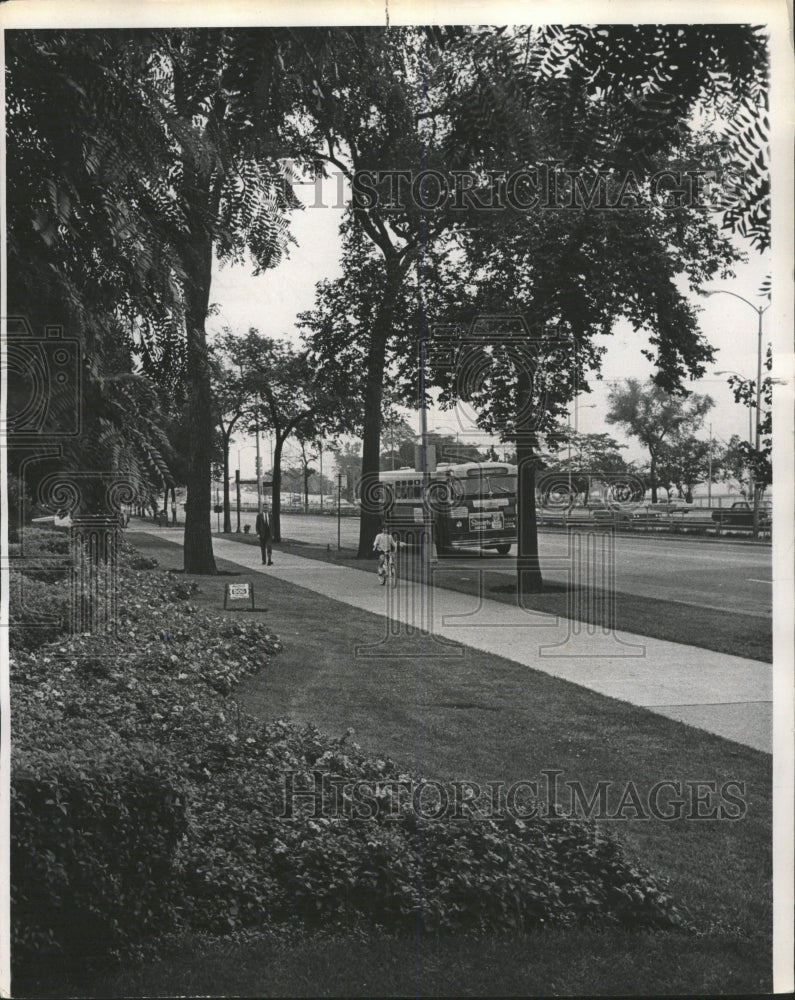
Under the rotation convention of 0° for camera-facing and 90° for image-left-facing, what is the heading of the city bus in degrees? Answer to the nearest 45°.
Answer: approximately 315°

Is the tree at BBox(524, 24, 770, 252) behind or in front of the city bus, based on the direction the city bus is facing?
in front

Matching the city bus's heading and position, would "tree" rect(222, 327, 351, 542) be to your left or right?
on your right

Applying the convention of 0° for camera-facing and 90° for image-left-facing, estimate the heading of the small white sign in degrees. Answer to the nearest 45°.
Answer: approximately 0°
